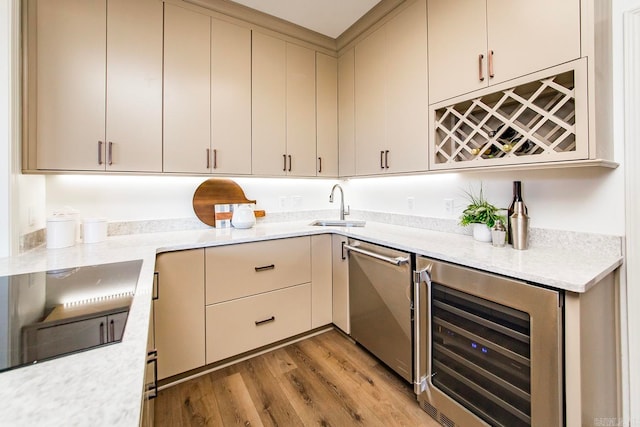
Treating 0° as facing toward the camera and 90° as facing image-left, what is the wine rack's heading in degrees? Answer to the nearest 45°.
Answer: approximately 45°

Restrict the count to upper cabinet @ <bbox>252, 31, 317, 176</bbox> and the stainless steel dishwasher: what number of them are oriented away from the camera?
0

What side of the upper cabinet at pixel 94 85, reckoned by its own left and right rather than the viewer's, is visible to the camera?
front

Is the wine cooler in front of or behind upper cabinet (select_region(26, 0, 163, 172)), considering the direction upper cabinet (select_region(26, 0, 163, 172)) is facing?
in front

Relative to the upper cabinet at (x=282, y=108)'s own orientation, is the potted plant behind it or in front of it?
in front

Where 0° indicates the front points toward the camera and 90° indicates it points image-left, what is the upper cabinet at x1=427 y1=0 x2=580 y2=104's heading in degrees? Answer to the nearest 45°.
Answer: approximately 45°

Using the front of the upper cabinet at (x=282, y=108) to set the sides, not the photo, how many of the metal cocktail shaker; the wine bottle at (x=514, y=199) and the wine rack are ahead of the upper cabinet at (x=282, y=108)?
3

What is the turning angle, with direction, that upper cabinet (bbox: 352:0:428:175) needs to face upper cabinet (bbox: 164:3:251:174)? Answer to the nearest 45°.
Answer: approximately 45° to its right

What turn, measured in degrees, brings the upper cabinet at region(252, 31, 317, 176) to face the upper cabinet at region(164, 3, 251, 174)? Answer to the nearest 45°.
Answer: approximately 90° to its right

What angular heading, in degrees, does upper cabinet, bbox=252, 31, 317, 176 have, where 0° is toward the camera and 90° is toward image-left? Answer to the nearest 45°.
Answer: approximately 315°

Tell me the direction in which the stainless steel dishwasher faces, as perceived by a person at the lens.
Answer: facing the viewer and to the left of the viewer

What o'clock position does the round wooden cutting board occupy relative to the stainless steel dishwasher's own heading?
The round wooden cutting board is roughly at 2 o'clock from the stainless steel dishwasher.

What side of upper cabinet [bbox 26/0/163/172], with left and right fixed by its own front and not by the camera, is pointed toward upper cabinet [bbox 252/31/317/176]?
left

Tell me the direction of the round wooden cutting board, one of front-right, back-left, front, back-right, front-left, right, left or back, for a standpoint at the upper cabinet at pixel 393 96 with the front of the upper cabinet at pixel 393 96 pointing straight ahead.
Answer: front-right
